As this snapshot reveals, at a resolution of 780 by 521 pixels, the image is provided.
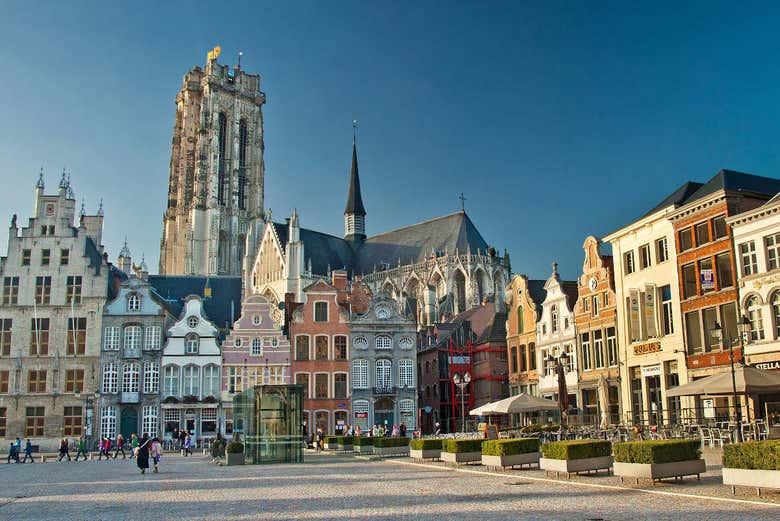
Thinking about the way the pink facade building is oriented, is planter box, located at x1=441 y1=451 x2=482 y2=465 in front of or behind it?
in front

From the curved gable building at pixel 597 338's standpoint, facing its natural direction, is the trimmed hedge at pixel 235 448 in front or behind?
in front

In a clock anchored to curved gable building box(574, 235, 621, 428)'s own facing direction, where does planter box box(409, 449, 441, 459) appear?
The planter box is roughly at 11 o'clock from the curved gable building.

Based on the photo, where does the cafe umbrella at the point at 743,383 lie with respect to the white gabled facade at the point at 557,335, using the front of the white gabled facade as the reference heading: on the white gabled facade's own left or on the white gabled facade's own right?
on the white gabled facade's own left

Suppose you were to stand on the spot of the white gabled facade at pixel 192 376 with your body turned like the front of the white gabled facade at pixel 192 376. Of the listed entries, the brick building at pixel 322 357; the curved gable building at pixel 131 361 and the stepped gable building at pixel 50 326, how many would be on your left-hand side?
1

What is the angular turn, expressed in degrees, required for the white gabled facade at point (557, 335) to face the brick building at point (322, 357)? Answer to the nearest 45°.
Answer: approximately 45° to its right

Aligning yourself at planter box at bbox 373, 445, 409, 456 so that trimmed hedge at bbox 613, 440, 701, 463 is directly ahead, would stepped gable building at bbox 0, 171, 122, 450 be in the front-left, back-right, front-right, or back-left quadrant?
back-right

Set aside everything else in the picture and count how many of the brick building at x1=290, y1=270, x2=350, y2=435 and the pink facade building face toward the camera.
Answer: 2
